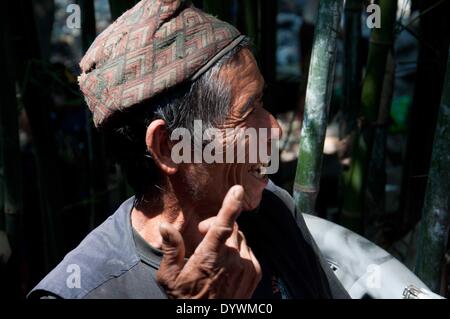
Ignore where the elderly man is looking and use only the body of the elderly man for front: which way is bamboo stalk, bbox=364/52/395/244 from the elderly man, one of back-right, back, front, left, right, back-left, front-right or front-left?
left

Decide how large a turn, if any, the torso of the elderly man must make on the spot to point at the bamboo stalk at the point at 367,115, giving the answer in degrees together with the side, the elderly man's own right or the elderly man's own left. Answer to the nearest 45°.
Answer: approximately 90° to the elderly man's own left

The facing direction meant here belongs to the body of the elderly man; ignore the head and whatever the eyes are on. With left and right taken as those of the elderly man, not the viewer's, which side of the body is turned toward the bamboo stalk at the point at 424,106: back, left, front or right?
left

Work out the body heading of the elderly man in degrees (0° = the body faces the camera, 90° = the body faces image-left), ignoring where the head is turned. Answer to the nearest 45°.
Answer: approximately 315°

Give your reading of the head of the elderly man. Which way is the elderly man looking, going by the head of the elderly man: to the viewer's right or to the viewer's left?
to the viewer's right

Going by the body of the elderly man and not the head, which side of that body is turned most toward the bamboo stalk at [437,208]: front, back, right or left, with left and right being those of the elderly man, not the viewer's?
left

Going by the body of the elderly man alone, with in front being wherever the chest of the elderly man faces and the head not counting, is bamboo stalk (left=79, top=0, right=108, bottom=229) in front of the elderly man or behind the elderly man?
behind

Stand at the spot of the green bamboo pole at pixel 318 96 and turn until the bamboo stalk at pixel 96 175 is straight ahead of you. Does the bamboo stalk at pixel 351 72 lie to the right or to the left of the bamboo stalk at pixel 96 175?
right

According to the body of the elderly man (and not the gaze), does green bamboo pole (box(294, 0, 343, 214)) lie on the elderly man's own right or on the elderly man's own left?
on the elderly man's own left
